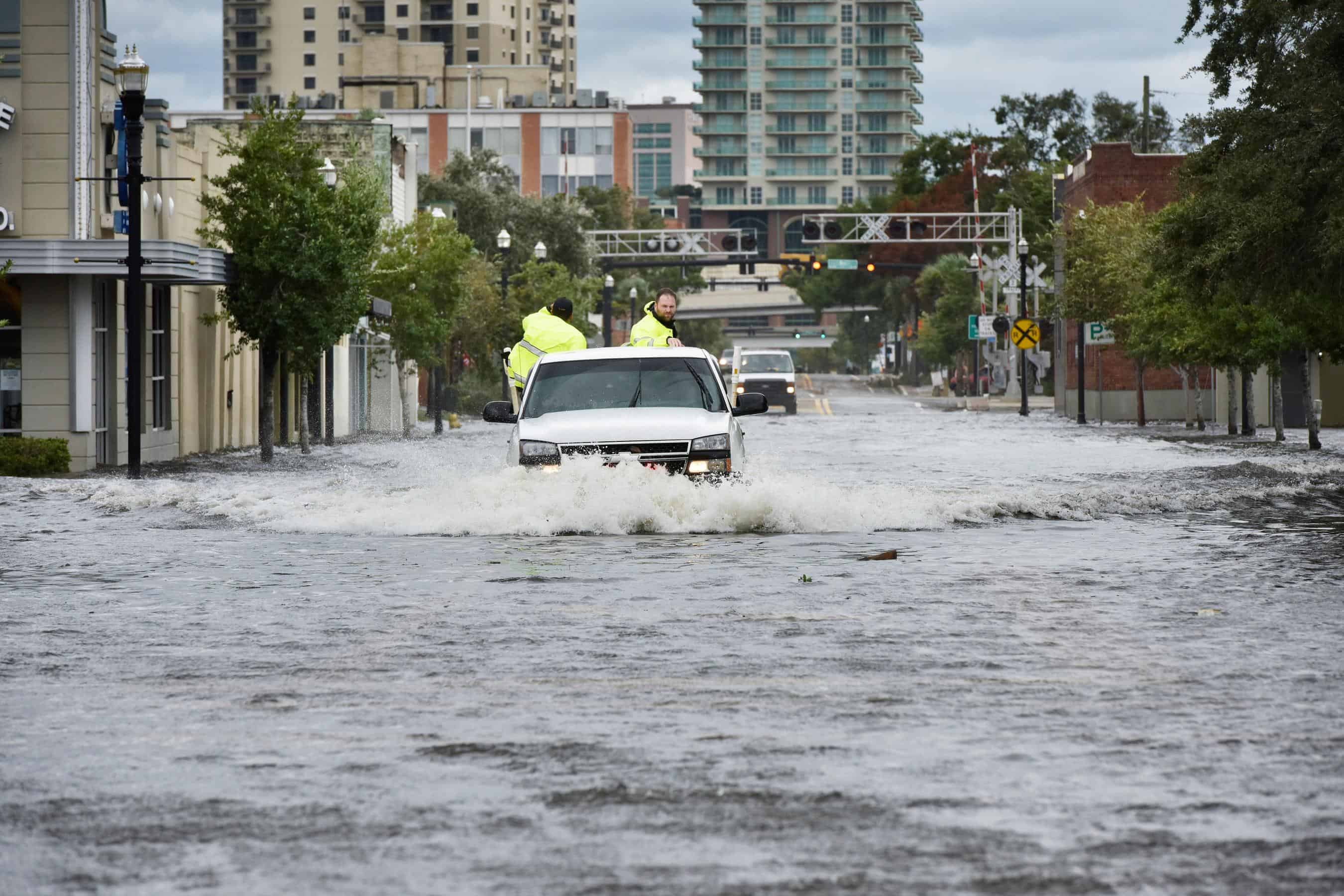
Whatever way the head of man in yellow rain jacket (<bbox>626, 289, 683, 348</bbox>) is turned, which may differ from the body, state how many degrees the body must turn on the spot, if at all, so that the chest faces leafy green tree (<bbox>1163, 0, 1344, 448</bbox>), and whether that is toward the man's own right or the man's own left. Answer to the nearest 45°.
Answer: approximately 90° to the man's own left

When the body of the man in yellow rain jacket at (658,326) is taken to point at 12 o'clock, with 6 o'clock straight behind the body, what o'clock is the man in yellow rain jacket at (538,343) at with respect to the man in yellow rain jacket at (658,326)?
the man in yellow rain jacket at (538,343) is roughly at 4 o'clock from the man in yellow rain jacket at (658,326).

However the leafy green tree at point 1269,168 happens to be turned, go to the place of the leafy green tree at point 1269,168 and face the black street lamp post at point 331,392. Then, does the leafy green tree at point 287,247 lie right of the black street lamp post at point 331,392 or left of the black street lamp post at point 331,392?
left

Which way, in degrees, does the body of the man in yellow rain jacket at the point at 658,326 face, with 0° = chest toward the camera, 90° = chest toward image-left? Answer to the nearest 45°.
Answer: approximately 315°
